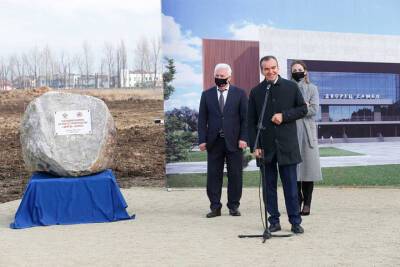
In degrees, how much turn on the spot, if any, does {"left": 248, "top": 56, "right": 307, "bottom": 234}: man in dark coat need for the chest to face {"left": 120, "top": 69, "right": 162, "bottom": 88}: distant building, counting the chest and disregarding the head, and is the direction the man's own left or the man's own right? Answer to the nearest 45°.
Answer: approximately 135° to the man's own right

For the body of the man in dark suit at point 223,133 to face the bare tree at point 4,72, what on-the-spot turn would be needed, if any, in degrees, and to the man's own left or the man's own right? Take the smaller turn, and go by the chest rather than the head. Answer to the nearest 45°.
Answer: approximately 135° to the man's own right

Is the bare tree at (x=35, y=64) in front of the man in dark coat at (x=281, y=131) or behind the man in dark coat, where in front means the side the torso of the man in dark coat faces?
behind

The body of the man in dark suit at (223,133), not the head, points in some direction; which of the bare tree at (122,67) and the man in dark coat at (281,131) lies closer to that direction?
the man in dark coat

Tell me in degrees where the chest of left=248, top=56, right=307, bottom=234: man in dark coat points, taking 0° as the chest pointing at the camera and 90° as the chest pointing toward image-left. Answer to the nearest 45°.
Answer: approximately 0°

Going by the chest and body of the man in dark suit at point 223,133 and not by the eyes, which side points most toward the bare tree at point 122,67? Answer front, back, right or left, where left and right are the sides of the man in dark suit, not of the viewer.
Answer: back

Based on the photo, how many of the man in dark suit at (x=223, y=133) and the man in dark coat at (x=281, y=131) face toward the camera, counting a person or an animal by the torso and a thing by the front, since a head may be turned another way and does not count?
2

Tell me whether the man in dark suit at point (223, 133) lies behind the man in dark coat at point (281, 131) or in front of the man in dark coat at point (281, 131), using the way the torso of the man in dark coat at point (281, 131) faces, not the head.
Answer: behind

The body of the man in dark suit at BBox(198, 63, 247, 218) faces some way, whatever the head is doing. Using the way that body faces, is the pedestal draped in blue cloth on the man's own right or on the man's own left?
on the man's own right

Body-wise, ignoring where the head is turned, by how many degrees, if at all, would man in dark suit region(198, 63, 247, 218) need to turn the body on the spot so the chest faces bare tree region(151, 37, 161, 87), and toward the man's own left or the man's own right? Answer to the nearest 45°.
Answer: approximately 180°

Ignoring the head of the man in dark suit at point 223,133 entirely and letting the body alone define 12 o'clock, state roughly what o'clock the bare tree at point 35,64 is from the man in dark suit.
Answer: The bare tree is roughly at 5 o'clock from the man in dark suit.
